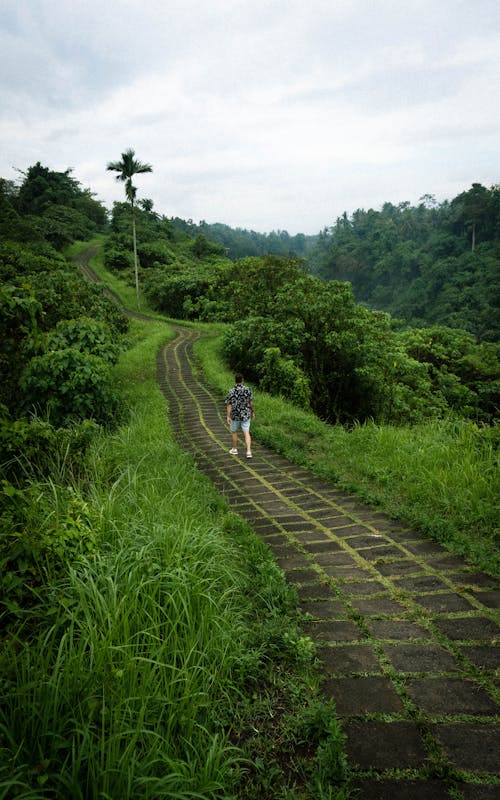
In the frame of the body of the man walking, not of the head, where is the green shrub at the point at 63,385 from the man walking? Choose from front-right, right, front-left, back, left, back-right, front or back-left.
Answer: left

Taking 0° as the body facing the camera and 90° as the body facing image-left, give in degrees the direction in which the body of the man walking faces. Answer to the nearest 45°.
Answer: approximately 180°
